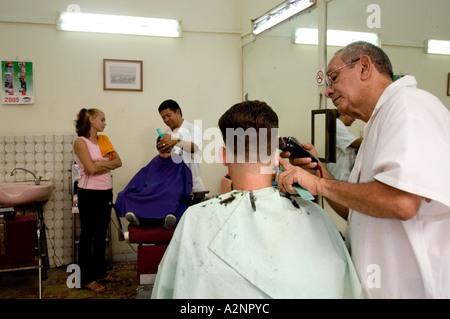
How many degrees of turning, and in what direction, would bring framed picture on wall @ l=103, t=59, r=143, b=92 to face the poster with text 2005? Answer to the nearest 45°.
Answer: approximately 90° to its right

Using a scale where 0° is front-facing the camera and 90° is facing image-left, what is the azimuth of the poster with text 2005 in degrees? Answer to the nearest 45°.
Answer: approximately 0°

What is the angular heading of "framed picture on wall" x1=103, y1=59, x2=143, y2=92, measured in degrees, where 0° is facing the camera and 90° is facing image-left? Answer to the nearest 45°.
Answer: approximately 0°

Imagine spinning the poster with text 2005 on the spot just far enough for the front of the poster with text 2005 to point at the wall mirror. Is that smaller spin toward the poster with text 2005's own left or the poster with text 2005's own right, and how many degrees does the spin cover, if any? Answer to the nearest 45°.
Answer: approximately 45° to the poster with text 2005's own left

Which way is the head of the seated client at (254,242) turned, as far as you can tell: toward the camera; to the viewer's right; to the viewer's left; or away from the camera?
away from the camera

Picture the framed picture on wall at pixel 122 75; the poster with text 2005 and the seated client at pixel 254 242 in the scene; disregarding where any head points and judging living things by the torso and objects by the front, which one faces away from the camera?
the seated client

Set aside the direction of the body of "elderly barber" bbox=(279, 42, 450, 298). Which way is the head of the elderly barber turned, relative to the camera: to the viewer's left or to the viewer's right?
to the viewer's left

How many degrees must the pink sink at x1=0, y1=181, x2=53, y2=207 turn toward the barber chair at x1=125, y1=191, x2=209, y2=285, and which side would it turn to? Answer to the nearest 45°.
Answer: approximately 45° to its left

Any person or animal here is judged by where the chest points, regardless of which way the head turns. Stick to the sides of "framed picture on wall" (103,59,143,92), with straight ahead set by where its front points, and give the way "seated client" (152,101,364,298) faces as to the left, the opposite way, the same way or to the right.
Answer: the opposite way

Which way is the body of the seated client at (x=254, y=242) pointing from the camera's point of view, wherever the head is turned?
away from the camera

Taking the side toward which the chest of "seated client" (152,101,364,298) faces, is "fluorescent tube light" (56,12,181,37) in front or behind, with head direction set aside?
in front
